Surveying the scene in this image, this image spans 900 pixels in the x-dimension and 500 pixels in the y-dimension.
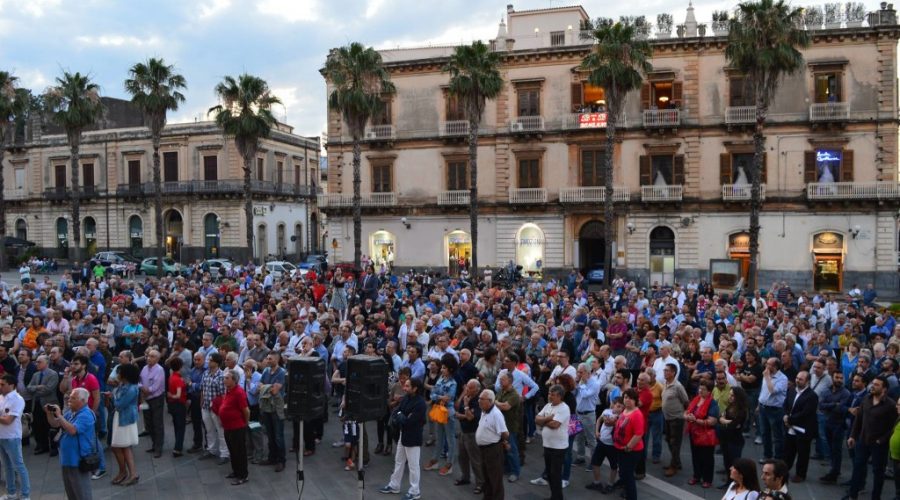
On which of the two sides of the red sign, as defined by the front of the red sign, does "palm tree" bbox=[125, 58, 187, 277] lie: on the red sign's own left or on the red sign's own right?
on the red sign's own right

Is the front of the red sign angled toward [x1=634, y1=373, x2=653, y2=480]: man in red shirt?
yes

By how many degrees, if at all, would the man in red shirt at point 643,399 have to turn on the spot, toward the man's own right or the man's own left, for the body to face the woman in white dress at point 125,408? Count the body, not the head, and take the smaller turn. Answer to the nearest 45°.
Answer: approximately 45° to the man's own right

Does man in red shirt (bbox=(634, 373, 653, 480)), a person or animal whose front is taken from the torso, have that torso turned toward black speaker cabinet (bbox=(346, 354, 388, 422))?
yes

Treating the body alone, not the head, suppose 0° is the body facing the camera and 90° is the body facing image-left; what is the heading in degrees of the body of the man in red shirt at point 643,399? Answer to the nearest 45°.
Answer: approximately 45°

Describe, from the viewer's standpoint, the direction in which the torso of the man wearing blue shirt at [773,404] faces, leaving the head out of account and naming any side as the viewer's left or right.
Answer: facing the viewer and to the left of the viewer

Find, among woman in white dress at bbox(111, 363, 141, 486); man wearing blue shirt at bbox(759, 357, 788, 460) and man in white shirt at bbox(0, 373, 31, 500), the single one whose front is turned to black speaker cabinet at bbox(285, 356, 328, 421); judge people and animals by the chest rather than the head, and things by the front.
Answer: the man wearing blue shirt

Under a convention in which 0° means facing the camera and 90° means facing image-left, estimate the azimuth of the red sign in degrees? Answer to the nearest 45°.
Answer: approximately 0°

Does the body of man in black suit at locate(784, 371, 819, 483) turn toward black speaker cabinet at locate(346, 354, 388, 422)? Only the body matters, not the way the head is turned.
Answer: yes

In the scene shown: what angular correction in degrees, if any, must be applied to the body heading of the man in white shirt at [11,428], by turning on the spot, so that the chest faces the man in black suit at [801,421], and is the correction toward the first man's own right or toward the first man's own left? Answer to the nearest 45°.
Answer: approximately 135° to the first man's own left

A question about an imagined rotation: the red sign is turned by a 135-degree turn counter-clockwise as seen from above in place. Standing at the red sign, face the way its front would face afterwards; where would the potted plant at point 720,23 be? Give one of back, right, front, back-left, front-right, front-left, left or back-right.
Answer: front-right

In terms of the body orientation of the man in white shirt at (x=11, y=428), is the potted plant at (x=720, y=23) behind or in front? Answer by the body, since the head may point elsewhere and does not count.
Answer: behind
